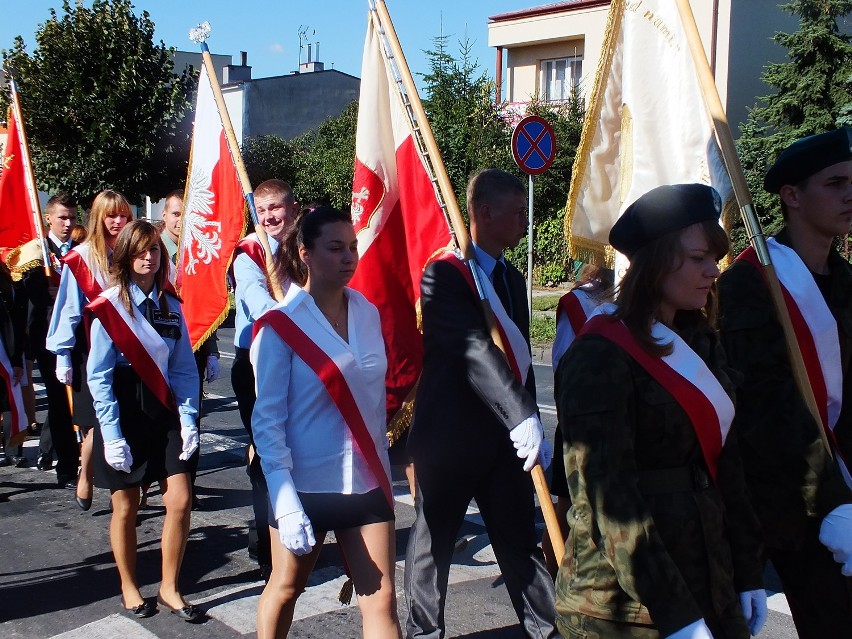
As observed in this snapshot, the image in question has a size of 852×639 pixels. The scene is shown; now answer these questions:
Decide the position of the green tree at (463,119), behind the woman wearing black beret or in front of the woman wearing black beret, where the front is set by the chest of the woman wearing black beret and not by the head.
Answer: behind

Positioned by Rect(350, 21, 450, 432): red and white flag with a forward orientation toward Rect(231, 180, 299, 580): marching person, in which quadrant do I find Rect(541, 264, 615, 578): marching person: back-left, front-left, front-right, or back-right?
back-right

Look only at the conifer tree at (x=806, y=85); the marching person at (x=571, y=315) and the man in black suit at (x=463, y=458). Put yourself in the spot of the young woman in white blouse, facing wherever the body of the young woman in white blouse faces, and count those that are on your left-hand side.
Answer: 3

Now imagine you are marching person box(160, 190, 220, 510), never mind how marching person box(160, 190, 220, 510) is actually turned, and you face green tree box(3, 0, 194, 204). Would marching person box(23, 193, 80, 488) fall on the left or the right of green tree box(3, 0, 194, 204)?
left

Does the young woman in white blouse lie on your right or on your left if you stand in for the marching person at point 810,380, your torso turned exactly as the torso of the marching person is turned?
on your right
